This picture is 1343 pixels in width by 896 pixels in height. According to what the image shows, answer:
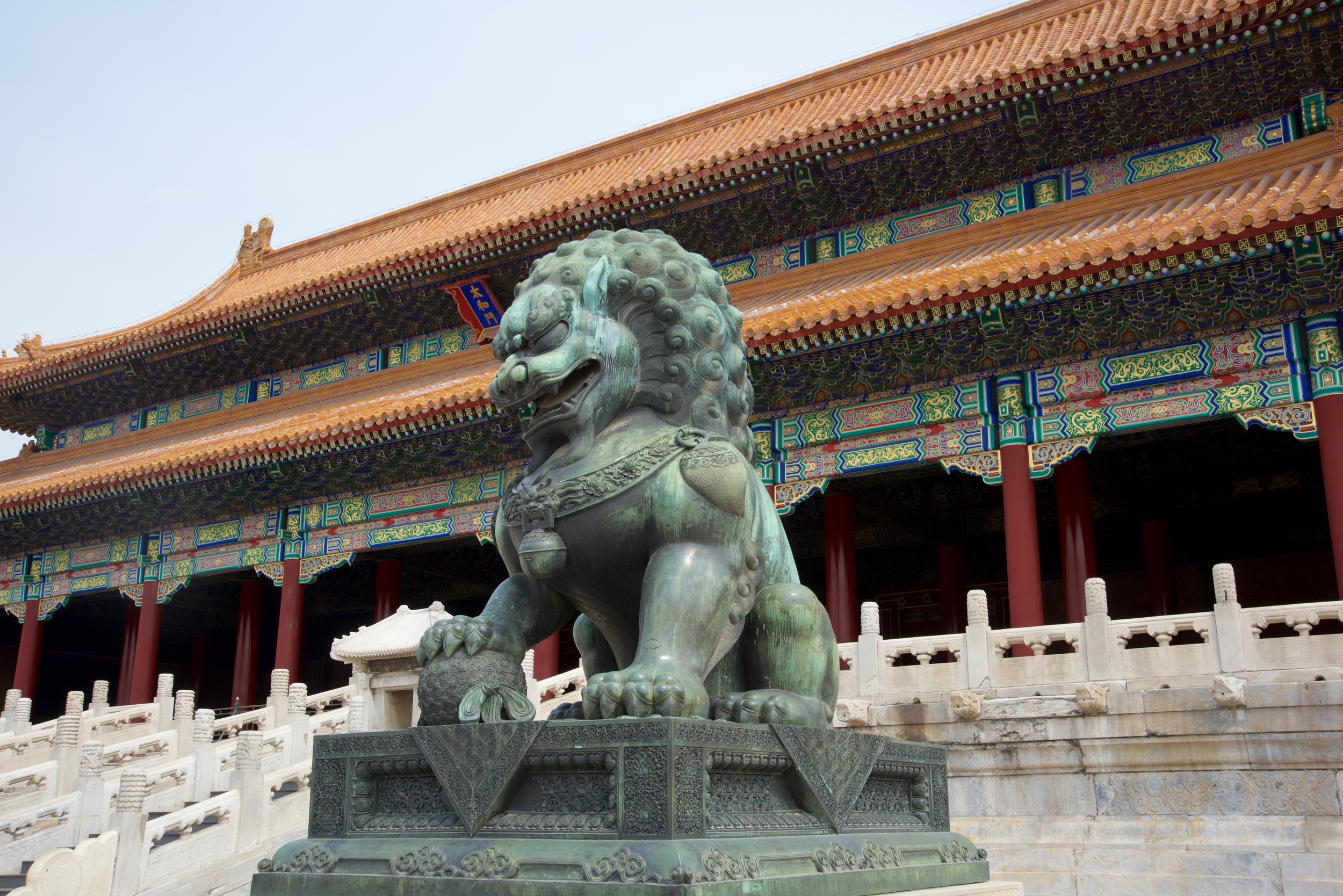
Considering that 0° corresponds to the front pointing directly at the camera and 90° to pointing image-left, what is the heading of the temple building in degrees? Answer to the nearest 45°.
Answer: approximately 45°

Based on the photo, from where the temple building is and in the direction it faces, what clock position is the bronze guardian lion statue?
The bronze guardian lion statue is roughly at 11 o'clock from the temple building.

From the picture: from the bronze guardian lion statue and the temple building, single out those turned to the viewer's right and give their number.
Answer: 0

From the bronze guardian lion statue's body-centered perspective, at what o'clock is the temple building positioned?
The temple building is roughly at 5 o'clock from the bronze guardian lion statue.

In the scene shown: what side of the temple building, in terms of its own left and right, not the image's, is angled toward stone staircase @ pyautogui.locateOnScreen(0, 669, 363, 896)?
front

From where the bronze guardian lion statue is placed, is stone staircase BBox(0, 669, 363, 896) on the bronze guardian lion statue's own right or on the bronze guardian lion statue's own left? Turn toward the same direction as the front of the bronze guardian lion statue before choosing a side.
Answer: on the bronze guardian lion statue's own right

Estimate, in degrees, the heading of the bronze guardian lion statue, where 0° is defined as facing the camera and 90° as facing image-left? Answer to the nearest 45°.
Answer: approximately 45°

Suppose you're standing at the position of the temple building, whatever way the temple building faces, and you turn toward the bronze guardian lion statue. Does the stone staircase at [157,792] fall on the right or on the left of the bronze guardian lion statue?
right
